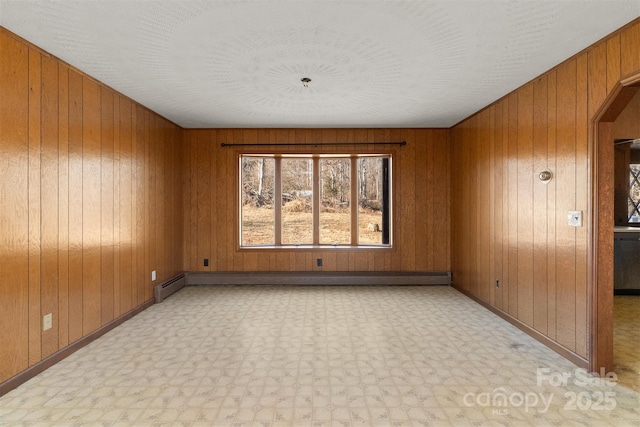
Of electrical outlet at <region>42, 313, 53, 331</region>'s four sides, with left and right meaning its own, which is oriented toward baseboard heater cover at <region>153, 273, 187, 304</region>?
left

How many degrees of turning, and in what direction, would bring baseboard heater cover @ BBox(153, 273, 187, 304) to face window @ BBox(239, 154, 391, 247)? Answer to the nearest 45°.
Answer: approximately 45° to its left

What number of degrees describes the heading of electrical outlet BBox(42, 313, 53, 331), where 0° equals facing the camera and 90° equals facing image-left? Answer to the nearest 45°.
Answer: approximately 315°

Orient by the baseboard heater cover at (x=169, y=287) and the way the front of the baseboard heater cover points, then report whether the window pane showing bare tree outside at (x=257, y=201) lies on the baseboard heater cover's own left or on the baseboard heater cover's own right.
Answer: on the baseboard heater cover's own left

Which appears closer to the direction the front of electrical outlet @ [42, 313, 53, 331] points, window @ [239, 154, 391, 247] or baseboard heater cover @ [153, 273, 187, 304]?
the window

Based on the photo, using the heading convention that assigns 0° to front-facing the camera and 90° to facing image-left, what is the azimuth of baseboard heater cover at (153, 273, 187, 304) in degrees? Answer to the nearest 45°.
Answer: approximately 315°

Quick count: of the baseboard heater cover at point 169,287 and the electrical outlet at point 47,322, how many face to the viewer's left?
0

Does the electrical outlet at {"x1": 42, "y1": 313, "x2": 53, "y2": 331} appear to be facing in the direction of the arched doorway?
yes

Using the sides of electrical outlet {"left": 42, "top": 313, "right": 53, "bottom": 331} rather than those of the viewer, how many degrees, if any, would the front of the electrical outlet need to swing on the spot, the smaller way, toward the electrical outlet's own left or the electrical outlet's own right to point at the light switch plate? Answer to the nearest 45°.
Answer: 0° — it already faces it

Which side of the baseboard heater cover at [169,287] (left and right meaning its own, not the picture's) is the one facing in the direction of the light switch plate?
front
